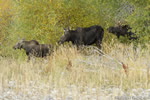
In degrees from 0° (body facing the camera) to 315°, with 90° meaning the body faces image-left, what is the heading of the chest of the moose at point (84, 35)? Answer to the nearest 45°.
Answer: approximately 90°

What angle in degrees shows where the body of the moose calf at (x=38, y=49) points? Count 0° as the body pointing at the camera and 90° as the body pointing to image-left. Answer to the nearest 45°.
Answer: approximately 90°

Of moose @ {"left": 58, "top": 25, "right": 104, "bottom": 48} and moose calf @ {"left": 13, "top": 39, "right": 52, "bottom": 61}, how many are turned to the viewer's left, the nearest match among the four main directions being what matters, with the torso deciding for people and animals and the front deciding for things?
2

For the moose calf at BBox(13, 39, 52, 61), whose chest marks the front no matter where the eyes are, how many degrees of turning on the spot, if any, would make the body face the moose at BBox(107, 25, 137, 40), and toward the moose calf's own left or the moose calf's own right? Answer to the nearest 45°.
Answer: approximately 135° to the moose calf's own right

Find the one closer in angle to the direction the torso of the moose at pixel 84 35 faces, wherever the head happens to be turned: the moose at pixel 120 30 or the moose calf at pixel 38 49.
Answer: the moose calf

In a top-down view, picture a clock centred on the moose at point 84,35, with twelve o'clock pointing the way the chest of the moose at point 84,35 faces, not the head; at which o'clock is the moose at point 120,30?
the moose at point 120,30 is roughly at 5 o'clock from the moose at point 84,35.

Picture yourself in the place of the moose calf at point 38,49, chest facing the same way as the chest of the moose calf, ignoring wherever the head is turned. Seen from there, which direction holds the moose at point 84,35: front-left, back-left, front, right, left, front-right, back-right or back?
back-right
